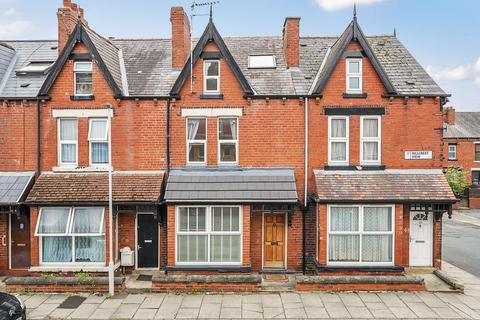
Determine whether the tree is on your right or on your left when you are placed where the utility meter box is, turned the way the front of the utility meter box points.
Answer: on your left

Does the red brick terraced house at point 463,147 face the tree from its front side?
yes

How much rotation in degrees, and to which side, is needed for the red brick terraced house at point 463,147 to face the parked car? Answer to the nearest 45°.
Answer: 0° — it already faces it

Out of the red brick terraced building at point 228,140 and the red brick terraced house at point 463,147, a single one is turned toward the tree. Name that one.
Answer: the red brick terraced house at point 463,147

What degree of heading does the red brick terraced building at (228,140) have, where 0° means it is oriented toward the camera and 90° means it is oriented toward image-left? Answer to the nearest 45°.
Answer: approximately 0°

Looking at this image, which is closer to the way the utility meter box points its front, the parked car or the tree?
the parked car

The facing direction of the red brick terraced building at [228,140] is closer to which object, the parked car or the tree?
the parked car

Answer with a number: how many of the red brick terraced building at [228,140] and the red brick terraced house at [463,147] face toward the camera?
2

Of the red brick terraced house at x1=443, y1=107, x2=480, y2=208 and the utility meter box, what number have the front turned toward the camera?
2

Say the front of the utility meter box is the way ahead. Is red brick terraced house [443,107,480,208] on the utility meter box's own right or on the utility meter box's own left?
on the utility meter box's own left

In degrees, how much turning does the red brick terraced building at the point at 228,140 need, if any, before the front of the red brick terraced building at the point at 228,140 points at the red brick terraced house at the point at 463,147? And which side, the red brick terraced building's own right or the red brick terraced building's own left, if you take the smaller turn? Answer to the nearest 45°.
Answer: approximately 135° to the red brick terraced building's own left

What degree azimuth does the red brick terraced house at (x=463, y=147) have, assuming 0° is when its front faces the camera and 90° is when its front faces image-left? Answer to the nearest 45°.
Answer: approximately 0°
